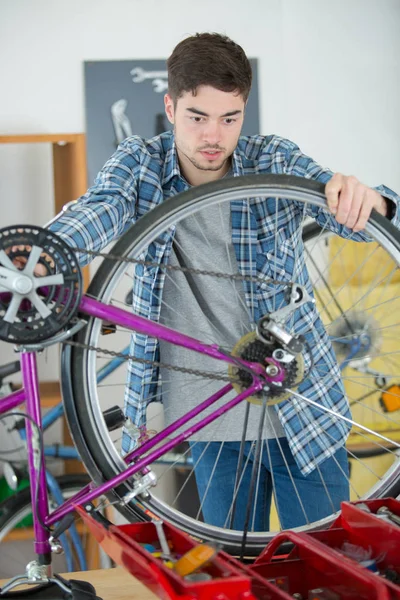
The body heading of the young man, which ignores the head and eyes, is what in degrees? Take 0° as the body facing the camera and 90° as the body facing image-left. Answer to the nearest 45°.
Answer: approximately 0°

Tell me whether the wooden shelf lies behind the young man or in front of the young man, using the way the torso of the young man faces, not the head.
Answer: behind
